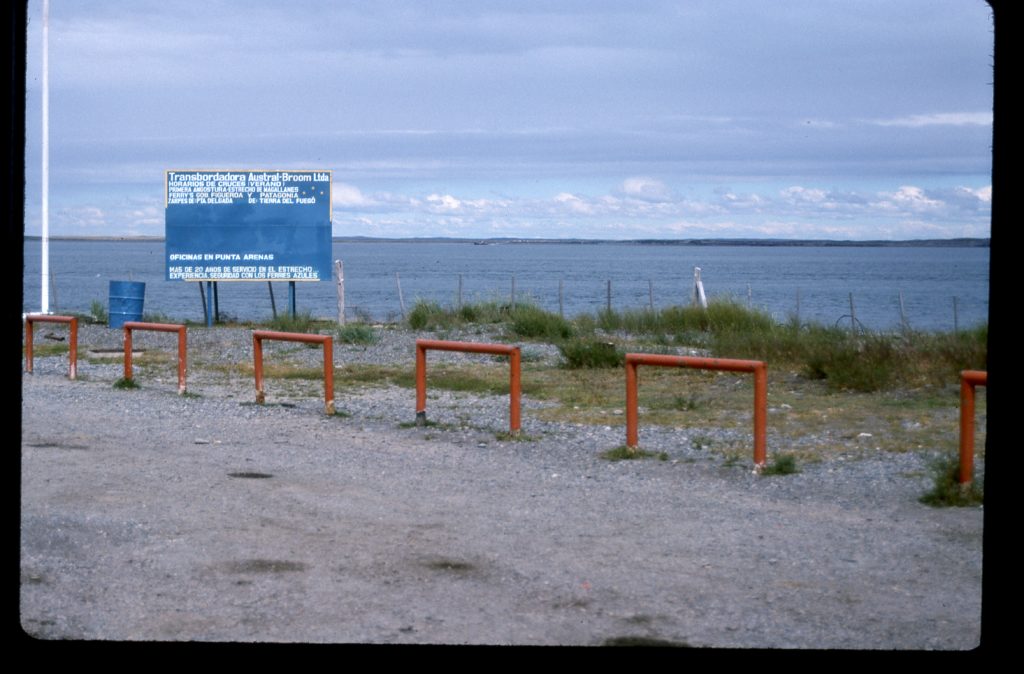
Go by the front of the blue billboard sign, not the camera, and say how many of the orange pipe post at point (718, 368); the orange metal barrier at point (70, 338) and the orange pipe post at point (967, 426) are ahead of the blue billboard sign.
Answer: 3

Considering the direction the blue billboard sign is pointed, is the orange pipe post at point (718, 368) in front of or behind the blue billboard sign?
in front

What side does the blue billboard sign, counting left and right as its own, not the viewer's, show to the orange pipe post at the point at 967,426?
front

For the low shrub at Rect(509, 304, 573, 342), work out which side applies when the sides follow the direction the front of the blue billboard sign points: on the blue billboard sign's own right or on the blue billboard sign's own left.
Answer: on the blue billboard sign's own left

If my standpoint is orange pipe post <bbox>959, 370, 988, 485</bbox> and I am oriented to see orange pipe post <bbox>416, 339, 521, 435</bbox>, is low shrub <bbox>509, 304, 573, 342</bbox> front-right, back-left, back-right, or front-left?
front-right

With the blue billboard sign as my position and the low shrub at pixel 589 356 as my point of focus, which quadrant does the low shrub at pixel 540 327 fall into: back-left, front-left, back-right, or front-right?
front-left

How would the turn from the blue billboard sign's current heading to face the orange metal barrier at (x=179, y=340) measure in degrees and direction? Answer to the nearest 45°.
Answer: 0° — it already faces it

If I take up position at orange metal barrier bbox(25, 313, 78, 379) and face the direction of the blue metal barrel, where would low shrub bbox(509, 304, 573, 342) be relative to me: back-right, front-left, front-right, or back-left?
front-right

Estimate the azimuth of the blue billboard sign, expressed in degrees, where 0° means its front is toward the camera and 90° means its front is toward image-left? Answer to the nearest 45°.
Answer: approximately 0°

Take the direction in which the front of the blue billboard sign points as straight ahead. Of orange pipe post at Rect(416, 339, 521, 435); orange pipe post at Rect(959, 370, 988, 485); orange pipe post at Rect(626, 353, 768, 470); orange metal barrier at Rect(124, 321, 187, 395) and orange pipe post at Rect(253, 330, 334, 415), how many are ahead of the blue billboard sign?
5

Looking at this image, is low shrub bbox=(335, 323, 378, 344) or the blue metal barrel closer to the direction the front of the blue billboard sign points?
the low shrub

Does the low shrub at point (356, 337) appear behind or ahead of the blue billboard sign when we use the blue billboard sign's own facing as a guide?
ahead

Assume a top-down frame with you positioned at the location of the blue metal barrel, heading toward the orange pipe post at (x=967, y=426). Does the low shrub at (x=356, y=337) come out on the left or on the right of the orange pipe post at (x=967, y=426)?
left

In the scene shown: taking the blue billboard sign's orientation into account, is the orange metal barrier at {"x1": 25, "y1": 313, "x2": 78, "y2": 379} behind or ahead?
ahead

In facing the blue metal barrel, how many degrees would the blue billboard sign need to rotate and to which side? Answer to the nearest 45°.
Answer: approximately 45° to its right
